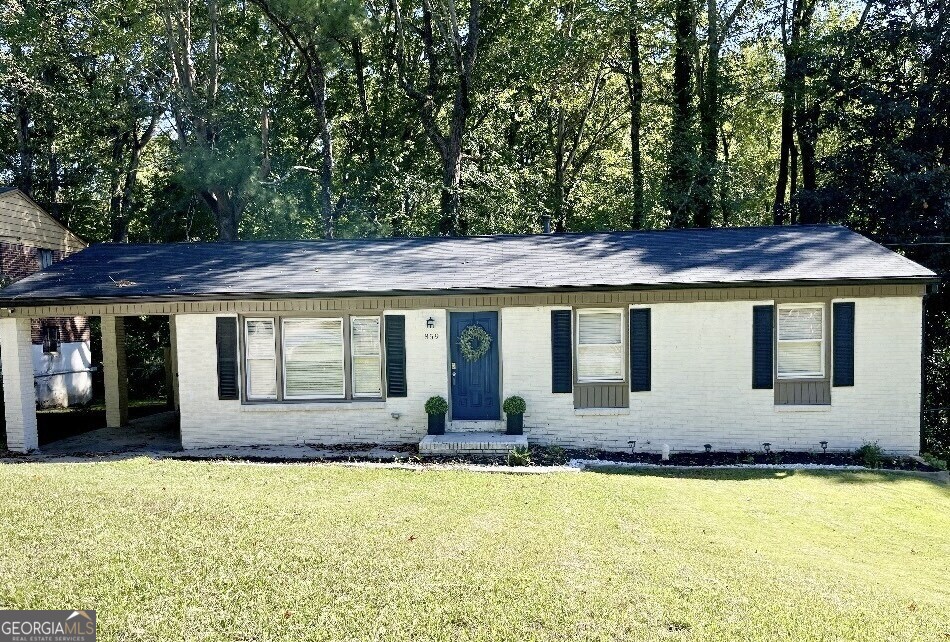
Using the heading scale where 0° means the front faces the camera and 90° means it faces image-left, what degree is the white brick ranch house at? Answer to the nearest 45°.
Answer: approximately 0°

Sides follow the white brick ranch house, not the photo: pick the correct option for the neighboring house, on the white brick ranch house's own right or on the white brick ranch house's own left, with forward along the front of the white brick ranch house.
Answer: on the white brick ranch house's own right

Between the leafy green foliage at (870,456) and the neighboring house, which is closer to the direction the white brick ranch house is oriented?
the leafy green foliage

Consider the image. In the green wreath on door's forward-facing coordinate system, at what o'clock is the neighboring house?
The neighboring house is roughly at 4 o'clock from the green wreath on door.
